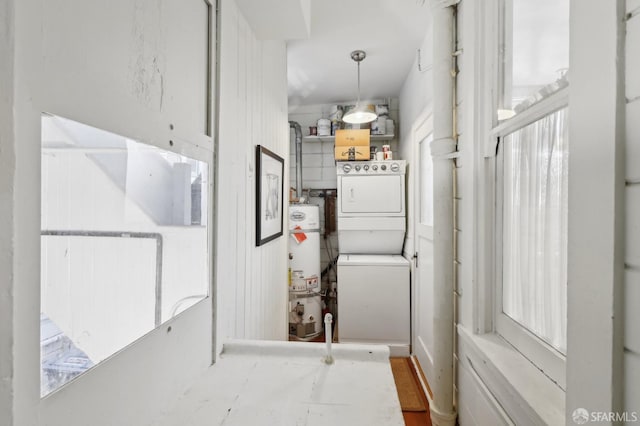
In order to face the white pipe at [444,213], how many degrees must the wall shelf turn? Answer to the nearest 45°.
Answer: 0° — it already faces it

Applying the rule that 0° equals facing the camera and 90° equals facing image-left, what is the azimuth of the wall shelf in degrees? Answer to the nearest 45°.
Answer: approximately 0°

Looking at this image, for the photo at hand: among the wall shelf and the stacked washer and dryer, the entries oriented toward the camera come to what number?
2

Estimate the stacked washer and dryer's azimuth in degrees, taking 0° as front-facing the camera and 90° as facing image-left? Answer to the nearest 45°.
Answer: approximately 0°

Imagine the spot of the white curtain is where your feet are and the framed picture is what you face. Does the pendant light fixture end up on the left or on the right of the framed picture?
right

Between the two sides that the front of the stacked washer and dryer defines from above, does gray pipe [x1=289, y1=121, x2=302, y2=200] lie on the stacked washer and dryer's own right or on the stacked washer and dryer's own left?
on the stacked washer and dryer's own right

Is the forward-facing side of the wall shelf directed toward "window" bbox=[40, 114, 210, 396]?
yes

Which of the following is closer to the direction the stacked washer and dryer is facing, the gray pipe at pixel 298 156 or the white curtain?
the white curtain
